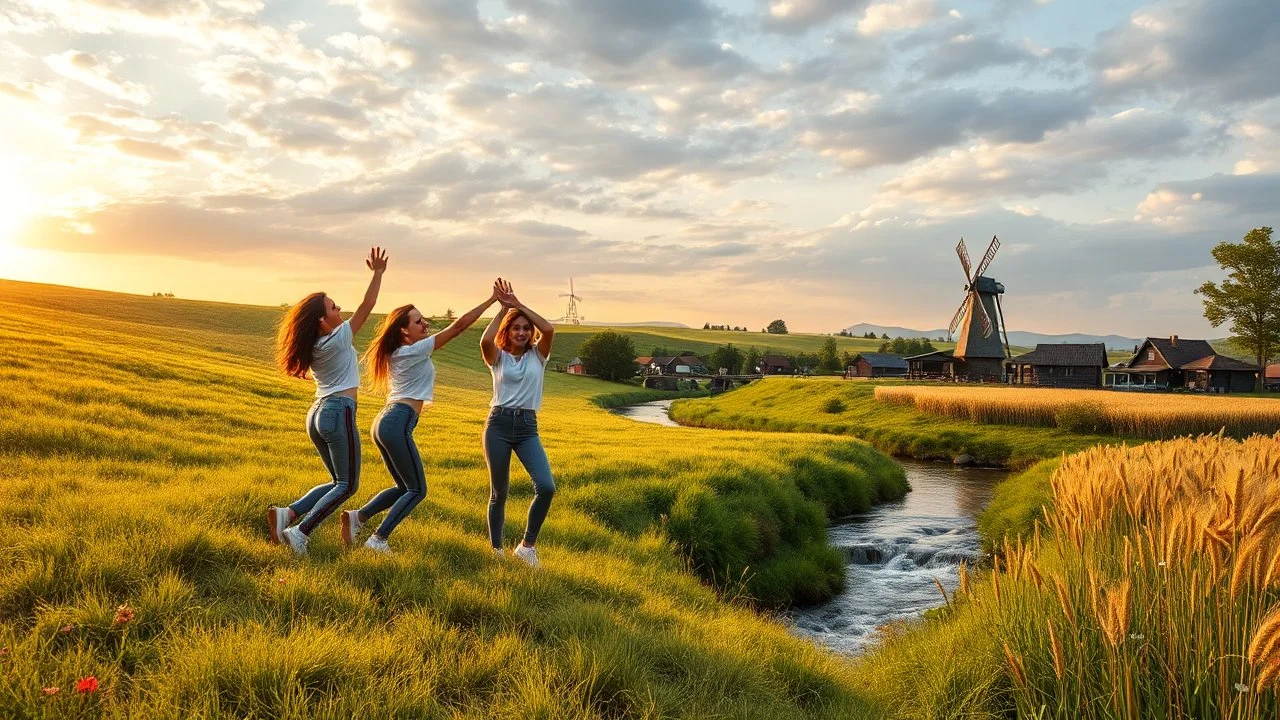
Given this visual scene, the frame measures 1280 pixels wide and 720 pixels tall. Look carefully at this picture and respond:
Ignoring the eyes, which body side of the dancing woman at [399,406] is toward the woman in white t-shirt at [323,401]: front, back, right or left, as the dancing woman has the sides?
back

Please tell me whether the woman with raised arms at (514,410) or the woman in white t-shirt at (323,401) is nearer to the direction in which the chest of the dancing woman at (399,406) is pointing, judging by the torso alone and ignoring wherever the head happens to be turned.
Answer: the woman with raised arms

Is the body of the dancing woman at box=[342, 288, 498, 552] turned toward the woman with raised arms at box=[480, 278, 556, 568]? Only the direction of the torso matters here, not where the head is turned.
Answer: yes

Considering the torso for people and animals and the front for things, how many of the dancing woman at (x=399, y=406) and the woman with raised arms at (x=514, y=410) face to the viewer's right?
1

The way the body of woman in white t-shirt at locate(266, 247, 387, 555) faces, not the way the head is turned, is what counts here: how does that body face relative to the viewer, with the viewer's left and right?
facing away from the viewer and to the right of the viewer

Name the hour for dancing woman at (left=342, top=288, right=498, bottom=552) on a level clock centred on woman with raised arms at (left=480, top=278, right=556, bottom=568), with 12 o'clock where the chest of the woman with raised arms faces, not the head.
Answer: The dancing woman is roughly at 3 o'clock from the woman with raised arms.

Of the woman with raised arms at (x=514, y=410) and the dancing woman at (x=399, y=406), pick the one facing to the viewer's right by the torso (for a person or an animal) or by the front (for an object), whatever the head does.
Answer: the dancing woman

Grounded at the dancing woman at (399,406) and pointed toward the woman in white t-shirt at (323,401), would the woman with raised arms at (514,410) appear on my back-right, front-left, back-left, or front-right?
back-left

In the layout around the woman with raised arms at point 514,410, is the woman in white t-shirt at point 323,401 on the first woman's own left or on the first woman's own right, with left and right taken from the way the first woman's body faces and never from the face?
on the first woman's own right

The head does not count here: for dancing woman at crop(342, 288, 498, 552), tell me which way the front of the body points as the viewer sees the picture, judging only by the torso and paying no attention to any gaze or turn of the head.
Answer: to the viewer's right

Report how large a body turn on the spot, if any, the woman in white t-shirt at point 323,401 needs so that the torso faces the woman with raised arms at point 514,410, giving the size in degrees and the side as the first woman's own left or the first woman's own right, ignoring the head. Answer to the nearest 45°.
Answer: approximately 45° to the first woman's own right
